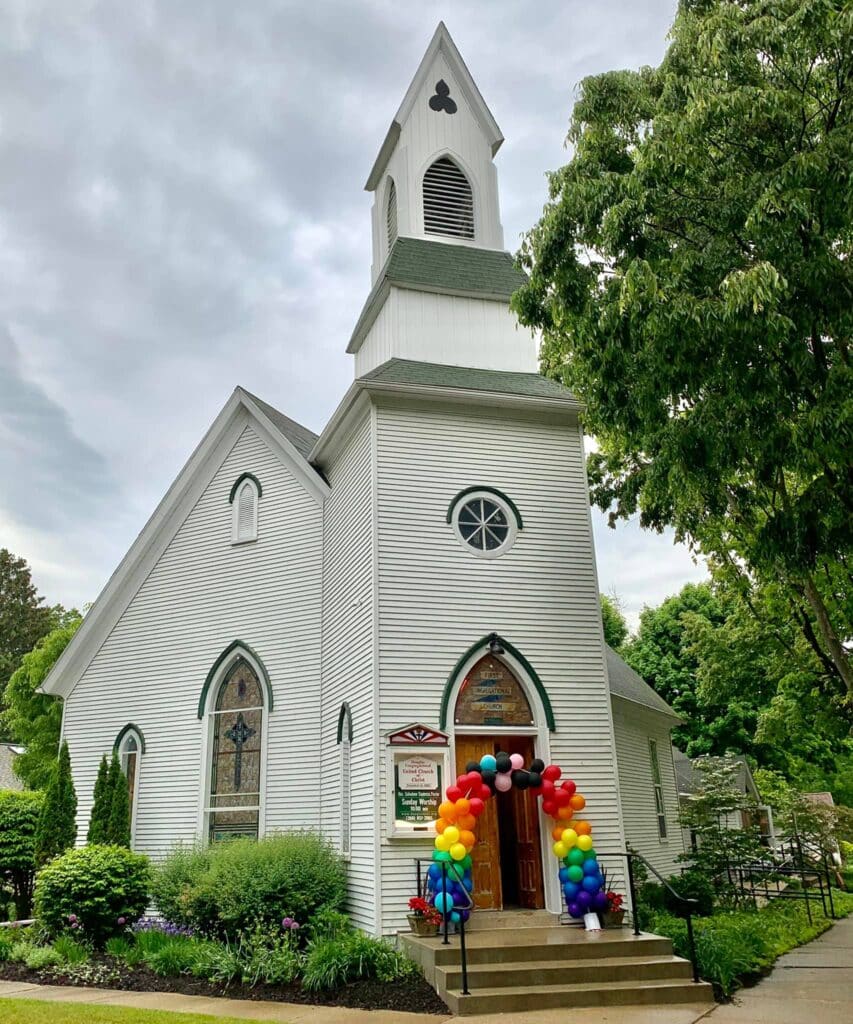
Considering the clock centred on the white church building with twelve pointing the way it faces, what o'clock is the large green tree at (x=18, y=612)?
The large green tree is roughly at 5 o'clock from the white church building.

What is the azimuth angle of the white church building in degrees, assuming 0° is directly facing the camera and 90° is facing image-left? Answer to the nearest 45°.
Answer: approximately 0°

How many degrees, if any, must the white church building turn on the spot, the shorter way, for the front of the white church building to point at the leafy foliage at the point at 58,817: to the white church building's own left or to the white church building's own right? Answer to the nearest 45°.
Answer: approximately 90° to the white church building's own right

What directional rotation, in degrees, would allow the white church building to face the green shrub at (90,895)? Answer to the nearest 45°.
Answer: approximately 90° to its right

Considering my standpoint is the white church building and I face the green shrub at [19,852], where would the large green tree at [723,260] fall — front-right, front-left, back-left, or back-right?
back-left

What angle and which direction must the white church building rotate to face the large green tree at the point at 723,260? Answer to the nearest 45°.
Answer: approximately 45° to its left

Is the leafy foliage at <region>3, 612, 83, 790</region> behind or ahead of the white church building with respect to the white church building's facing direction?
behind
